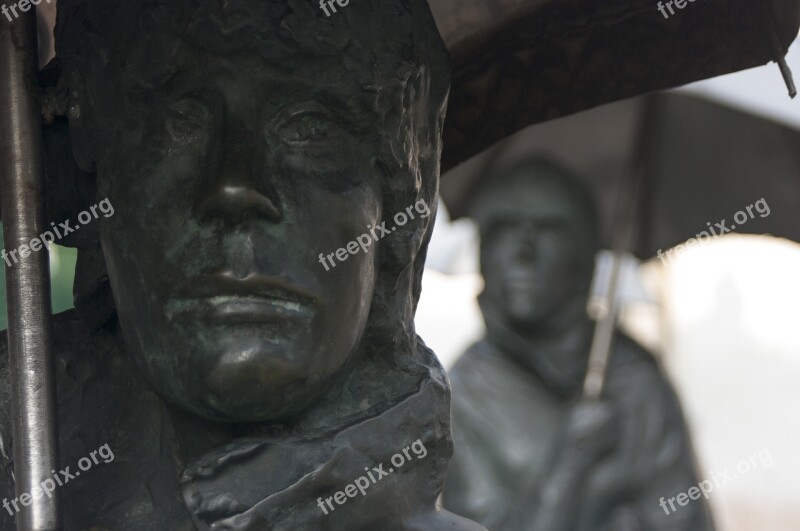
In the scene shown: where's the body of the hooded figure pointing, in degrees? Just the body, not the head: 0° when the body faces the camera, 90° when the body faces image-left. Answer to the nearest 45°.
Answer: approximately 0°

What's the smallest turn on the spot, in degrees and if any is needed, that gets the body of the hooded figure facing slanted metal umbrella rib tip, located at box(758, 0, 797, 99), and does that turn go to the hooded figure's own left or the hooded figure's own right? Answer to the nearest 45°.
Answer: approximately 90° to the hooded figure's own left
